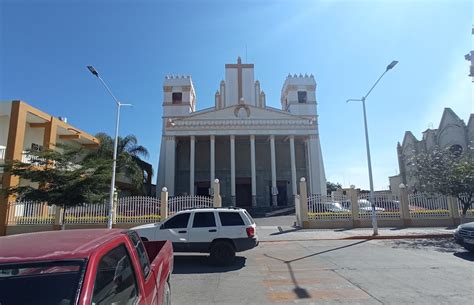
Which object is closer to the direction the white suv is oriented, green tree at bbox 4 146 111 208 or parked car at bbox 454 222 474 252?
the green tree

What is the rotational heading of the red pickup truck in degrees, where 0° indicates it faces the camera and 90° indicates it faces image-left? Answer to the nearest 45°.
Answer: approximately 45°

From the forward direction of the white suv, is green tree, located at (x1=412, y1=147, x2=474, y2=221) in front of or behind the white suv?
behind

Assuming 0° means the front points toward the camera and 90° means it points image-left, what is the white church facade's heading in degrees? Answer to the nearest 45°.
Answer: approximately 0°

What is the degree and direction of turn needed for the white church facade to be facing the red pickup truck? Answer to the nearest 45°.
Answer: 0° — it already faces it

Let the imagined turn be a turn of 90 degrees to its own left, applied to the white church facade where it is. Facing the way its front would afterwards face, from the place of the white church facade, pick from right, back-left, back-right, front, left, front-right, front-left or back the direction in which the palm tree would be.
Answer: back-right

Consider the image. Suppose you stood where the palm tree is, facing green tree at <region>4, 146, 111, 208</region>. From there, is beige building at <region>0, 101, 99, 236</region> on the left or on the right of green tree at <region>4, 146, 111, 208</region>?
right

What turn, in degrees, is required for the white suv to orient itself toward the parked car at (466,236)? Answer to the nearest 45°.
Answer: approximately 180°

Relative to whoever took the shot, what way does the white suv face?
facing to the left of the viewer

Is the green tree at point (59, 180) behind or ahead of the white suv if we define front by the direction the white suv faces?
ahead
